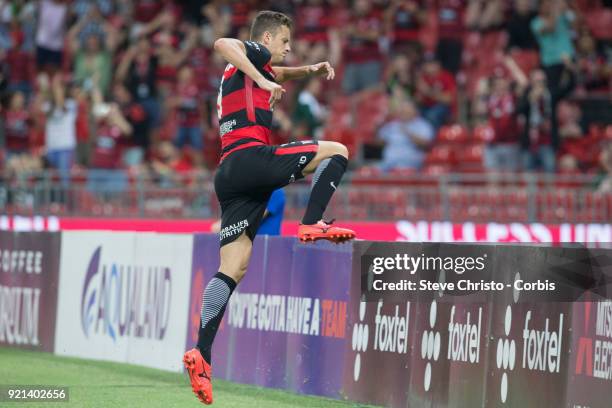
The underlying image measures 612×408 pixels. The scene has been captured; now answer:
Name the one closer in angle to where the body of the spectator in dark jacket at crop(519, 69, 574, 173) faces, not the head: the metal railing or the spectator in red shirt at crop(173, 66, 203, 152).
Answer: the metal railing

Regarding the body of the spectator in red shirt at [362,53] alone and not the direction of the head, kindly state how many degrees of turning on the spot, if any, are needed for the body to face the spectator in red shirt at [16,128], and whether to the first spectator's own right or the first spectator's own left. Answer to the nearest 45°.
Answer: approximately 90° to the first spectator's own right

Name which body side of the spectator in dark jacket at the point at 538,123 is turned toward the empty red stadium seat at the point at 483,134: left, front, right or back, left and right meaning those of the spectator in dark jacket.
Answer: right

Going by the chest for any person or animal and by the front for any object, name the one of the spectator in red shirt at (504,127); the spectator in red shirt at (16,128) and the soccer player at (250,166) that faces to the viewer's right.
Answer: the soccer player

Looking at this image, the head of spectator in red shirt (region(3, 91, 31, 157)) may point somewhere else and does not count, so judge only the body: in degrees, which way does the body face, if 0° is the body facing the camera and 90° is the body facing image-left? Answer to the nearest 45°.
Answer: approximately 0°

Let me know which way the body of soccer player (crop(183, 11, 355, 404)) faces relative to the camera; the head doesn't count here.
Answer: to the viewer's right

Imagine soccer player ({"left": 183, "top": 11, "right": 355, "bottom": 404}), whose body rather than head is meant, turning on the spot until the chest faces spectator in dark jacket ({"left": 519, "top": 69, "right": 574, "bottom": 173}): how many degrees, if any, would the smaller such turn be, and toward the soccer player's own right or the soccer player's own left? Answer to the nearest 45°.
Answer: approximately 90° to the soccer player's own left
